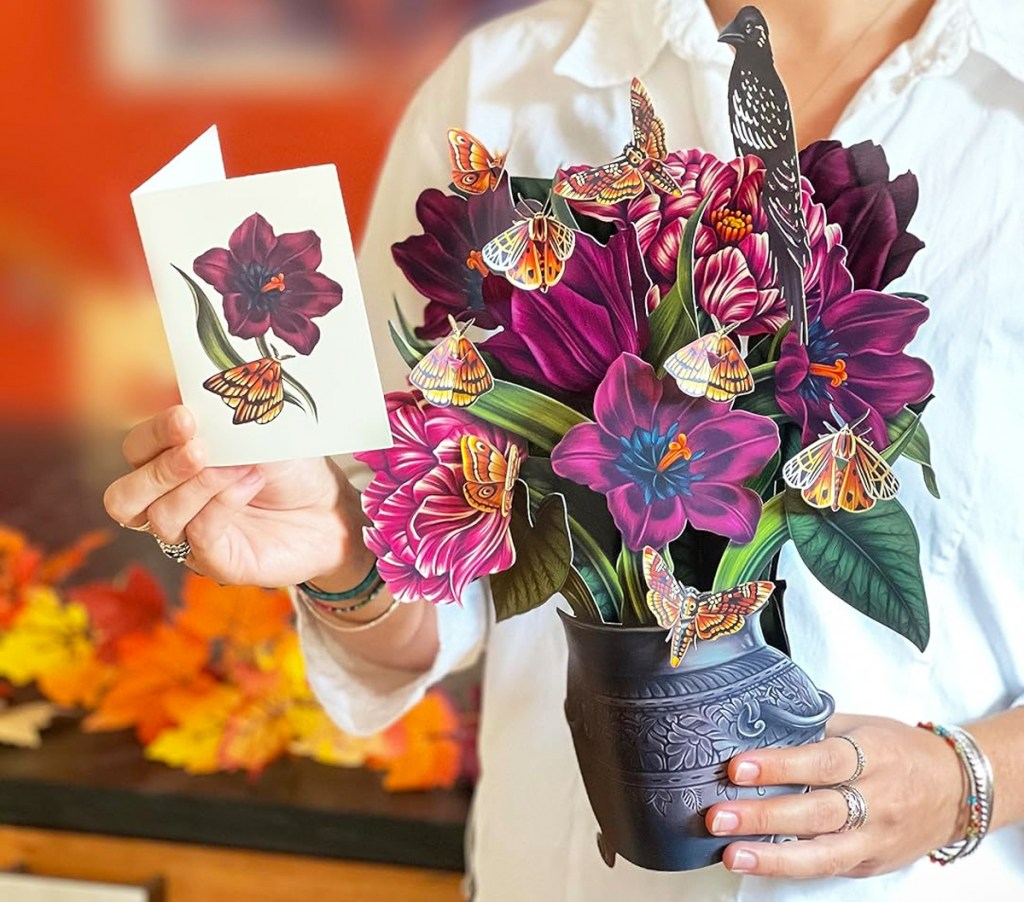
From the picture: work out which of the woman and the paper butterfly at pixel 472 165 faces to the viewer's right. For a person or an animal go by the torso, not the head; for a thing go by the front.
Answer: the paper butterfly

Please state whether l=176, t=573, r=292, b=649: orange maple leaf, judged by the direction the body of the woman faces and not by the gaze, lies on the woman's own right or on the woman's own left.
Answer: on the woman's own right

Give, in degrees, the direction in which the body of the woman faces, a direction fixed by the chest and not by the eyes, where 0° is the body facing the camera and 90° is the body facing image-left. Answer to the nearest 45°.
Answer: approximately 0°

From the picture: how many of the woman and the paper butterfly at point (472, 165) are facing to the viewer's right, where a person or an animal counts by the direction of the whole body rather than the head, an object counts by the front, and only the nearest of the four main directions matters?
1

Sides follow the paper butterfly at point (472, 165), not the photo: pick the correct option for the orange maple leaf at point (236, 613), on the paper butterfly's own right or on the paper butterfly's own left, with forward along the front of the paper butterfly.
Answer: on the paper butterfly's own left

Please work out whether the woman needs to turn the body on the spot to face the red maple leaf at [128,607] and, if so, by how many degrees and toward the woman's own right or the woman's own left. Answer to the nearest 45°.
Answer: approximately 135° to the woman's own right

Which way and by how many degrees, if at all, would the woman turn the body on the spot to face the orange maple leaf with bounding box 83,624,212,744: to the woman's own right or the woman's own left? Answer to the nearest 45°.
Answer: approximately 135° to the woman's own right

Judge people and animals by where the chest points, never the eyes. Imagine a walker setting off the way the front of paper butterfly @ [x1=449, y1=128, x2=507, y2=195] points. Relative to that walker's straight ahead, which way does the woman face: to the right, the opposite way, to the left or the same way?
to the right

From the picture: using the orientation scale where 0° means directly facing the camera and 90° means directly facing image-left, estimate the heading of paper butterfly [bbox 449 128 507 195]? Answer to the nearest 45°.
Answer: approximately 270°
